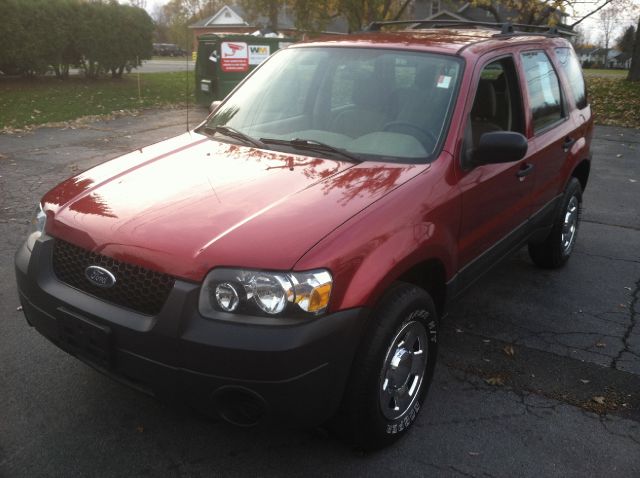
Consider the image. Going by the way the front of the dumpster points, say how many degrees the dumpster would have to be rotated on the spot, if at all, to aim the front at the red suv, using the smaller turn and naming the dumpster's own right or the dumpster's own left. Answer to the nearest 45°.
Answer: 0° — it already faces it

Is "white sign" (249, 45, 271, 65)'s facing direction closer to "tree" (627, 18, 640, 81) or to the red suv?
the red suv

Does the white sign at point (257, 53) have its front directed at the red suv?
yes

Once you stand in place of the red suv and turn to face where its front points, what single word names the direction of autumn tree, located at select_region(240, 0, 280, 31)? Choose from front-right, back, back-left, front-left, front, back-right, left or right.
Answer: back-right

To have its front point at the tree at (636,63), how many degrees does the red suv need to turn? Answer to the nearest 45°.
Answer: approximately 180°

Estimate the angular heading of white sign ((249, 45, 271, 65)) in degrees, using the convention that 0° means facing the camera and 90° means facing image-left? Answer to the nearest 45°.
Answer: approximately 0°

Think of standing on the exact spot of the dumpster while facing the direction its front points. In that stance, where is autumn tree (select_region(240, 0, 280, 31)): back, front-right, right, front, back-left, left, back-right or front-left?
back
